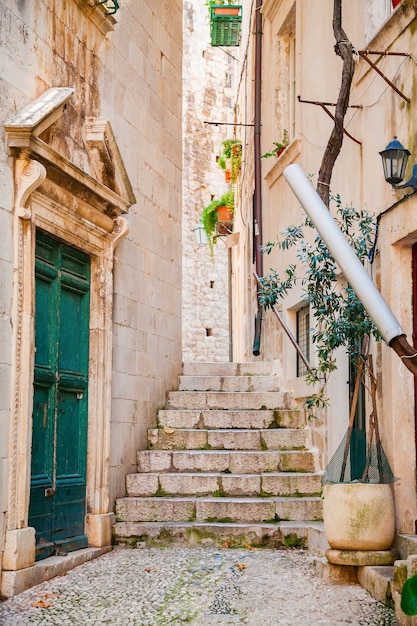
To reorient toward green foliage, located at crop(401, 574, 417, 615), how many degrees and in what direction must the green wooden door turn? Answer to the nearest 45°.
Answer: approximately 45° to its right

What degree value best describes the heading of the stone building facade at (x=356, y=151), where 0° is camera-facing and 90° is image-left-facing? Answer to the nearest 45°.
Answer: approximately 45°

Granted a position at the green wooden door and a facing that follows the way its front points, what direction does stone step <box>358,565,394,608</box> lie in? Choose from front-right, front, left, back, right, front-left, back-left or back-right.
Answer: front

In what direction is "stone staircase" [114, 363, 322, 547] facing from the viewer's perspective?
toward the camera

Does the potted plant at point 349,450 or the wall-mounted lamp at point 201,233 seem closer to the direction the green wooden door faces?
the potted plant

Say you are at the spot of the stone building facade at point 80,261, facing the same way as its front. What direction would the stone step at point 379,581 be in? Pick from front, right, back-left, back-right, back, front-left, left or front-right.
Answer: front

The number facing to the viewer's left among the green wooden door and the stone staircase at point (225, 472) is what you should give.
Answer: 0

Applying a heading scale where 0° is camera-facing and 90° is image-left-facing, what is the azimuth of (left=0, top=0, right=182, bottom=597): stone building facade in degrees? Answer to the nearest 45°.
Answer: approximately 315°

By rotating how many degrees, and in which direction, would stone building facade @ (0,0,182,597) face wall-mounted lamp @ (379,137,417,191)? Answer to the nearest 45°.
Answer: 0° — it already faces it

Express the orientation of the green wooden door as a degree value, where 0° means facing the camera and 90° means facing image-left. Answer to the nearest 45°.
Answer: approximately 315°

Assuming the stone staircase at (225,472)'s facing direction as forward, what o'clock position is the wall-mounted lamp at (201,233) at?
The wall-mounted lamp is roughly at 6 o'clock from the stone staircase.

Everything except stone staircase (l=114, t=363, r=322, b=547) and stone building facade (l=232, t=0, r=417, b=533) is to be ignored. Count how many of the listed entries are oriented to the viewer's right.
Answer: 0
